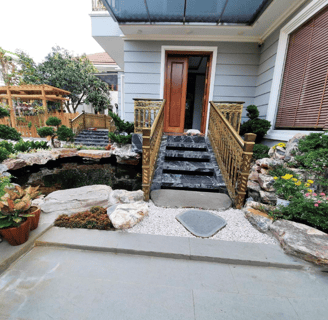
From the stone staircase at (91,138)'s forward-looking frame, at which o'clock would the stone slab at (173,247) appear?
The stone slab is roughly at 12 o'clock from the stone staircase.

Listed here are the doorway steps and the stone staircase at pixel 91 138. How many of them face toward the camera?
2

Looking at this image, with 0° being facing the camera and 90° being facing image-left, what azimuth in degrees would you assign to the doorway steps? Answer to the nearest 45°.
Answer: approximately 0°

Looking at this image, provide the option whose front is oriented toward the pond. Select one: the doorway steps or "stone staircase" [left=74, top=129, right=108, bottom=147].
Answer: the stone staircase

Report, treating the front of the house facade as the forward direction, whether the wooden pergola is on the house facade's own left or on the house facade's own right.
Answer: on the house facade's own right

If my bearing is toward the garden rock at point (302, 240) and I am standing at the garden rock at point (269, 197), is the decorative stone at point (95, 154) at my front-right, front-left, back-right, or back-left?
back-right

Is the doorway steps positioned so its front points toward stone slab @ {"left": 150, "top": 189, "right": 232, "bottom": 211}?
yes

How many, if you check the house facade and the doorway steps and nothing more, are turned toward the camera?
2

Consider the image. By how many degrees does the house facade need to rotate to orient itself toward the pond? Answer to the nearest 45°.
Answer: approximately 90° to its right

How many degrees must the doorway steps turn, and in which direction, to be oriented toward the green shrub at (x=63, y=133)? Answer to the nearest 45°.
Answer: approximately 135° to its right
